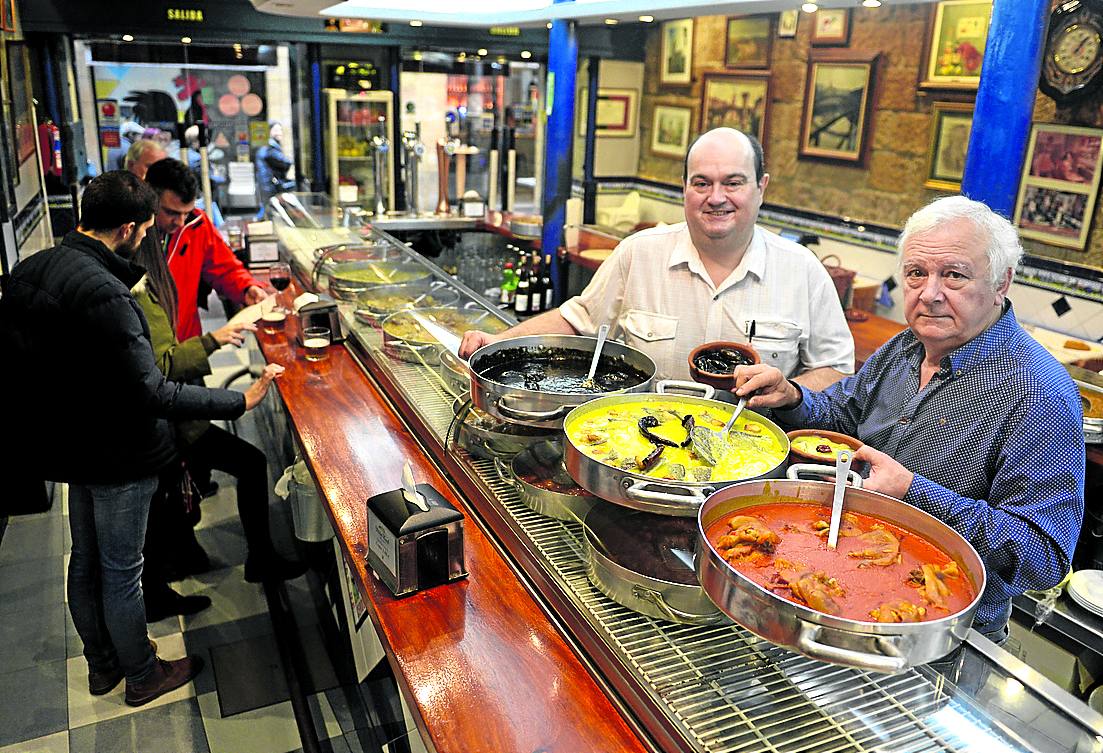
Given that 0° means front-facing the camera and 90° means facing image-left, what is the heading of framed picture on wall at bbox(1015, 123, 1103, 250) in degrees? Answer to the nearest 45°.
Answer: approximately 45°

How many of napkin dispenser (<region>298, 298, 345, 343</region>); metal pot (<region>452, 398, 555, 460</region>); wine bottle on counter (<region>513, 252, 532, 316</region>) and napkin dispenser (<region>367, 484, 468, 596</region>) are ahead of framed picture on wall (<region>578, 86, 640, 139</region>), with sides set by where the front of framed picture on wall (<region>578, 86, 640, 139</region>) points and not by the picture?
4

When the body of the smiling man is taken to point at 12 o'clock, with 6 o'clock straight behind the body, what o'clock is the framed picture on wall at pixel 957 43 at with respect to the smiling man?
The framed picture on wall is roughly at 7 o'clock from the smiling man.

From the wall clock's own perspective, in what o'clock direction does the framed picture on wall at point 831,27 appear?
The framed picture on wall is roughly at 3 o'clock from the wall clock.

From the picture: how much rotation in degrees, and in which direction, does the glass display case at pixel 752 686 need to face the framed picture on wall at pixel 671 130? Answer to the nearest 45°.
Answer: approximately 135° to its right

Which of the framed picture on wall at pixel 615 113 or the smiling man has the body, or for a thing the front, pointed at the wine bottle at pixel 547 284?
the framed picture on wall

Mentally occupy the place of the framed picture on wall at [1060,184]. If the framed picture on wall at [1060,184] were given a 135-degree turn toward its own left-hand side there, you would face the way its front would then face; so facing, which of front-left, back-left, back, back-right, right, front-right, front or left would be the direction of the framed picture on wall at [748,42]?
back-left

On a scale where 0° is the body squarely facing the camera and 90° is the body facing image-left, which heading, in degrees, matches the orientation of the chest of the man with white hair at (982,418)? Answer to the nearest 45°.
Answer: approximately 45°

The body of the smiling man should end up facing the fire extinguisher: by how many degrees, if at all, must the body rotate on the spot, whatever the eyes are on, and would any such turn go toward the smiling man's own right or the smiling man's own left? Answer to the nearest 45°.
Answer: approximately 135° to the smiling man's own right

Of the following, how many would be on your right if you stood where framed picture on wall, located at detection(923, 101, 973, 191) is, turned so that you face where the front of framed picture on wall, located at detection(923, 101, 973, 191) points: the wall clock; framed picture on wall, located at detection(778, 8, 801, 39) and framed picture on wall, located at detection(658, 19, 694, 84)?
2

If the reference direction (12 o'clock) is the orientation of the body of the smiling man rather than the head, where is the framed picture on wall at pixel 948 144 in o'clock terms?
The framed picture on wall is roughly at 7 o'clock from the smiling man.

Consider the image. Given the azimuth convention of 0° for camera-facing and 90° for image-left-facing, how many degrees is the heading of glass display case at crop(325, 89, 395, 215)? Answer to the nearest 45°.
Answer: approximately 0°

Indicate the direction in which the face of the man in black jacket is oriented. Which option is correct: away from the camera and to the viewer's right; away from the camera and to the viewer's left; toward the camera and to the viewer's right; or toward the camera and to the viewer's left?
away from the camera and to the viewer's right
